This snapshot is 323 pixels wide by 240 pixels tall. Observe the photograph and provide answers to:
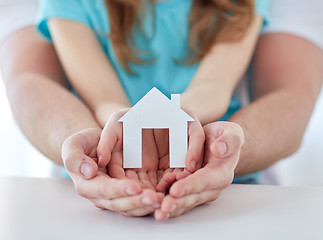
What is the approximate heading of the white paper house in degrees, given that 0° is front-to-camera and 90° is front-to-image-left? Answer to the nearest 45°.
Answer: approximately 0°
